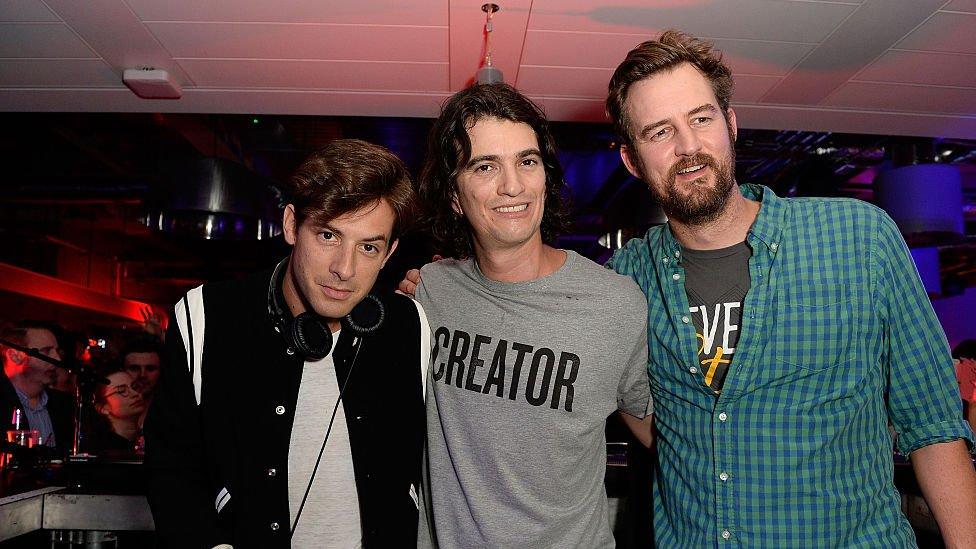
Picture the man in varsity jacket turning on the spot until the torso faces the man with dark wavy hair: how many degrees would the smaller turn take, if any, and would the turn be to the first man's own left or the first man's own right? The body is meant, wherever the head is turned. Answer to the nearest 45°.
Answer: approximately 90° to the first man's own left

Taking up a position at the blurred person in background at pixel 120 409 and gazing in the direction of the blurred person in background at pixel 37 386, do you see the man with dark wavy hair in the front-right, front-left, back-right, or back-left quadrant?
back-left

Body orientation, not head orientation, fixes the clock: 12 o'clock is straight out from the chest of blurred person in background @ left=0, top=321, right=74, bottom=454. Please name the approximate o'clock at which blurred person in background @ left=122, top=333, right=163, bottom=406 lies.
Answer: blurred person in background @ left=122, top=333, right=163, bottom=406 is roughly at 11 o'clock from blurred person in background @ left=0, top=321, right=74, bottom=454.

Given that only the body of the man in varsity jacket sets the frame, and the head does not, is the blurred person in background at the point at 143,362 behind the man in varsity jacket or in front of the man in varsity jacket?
behind

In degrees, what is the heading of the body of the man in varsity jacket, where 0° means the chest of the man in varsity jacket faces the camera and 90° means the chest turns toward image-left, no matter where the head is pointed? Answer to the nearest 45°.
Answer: approximately 0°

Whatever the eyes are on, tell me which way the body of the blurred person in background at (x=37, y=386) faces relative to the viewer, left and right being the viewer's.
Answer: facing the viewer and to the right of the viewer

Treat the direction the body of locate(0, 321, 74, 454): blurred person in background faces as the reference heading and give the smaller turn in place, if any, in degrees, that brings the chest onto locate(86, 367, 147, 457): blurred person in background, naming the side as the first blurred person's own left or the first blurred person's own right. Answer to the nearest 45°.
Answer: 0° — they already face them

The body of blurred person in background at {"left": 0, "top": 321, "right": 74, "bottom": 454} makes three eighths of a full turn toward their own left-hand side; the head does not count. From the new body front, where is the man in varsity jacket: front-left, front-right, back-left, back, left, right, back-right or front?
back

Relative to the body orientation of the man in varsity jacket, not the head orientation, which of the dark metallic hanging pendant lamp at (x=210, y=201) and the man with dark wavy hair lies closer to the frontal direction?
the man with dark wavy hair
